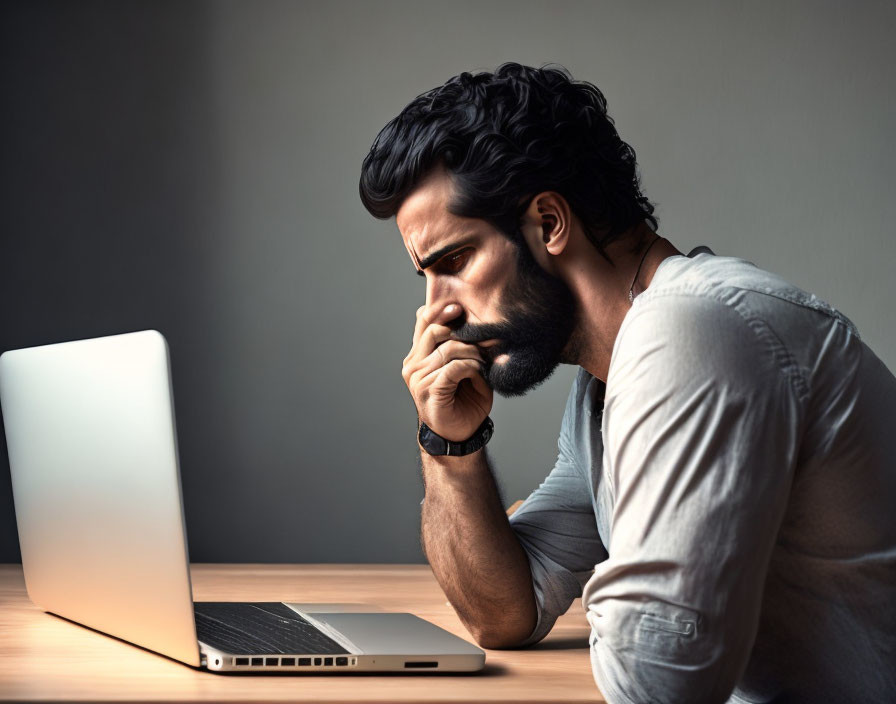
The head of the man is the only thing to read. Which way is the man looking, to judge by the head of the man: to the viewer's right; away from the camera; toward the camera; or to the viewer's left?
to the viewer's left

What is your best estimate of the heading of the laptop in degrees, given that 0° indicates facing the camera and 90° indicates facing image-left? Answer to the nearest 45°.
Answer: approximately 225°

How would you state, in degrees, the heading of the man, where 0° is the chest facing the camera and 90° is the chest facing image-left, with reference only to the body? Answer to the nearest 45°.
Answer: approximately 90°

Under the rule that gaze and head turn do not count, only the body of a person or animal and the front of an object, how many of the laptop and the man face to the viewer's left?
1
